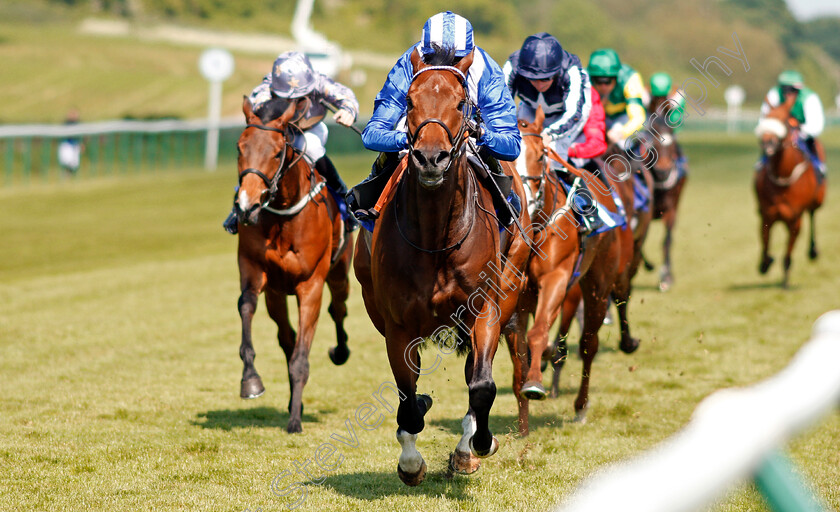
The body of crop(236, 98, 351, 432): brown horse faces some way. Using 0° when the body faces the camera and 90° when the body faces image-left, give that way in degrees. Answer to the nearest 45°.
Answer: approximately 0°

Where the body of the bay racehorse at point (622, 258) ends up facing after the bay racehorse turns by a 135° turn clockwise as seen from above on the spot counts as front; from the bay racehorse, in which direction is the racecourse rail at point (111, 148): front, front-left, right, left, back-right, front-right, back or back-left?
front-left

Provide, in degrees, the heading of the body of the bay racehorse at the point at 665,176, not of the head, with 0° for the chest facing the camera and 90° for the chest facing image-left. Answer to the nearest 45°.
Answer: approximately 0°

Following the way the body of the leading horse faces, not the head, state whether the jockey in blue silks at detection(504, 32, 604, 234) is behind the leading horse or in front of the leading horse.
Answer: behind

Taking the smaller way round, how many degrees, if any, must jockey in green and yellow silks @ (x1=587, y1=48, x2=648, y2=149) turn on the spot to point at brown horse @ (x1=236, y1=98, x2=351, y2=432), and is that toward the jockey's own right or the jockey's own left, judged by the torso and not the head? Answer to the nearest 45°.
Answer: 0° — they already face it

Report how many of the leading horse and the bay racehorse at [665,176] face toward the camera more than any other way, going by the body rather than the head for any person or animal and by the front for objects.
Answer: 2

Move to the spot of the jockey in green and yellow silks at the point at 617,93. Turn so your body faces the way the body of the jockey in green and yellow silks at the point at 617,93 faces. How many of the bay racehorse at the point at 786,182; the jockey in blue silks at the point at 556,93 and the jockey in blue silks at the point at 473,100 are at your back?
1

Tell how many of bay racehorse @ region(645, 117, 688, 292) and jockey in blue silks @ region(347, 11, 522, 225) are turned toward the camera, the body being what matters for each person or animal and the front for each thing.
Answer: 2

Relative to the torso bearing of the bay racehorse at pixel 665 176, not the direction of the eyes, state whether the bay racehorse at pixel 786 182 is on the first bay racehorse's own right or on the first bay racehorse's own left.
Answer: on the first bay racehorse's own left

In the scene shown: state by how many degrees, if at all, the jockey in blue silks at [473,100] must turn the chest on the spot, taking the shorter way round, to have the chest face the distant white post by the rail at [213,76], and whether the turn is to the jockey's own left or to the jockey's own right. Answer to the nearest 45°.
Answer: approximately 180°

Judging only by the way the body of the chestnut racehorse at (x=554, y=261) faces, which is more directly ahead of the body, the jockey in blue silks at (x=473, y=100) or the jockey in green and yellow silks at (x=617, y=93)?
the jockey in blue silks

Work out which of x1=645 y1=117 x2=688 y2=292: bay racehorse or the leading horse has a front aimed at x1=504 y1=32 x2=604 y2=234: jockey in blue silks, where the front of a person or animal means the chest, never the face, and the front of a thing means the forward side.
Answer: the bay racehorse

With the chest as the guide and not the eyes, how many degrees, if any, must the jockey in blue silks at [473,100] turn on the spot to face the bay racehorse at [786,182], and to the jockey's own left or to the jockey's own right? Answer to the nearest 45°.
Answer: approximately 135° to the jockey's own left

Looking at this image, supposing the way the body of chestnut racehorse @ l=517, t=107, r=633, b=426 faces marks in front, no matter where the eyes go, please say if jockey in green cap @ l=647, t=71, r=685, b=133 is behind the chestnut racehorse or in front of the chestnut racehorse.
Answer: behind
